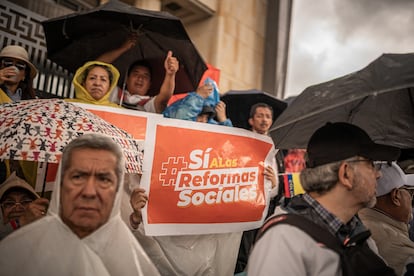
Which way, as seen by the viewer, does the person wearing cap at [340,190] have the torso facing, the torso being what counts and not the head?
to the viewer's right

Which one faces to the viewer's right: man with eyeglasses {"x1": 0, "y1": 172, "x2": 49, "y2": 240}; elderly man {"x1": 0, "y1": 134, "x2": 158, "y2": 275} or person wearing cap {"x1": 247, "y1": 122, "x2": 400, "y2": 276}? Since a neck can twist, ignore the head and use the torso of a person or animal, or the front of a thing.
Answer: the person wearing cap

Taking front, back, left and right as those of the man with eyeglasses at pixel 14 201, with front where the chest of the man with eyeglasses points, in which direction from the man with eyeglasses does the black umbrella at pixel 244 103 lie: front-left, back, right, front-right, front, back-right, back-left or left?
back-left

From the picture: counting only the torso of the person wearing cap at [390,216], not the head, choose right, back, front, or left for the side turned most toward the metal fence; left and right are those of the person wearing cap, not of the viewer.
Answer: back

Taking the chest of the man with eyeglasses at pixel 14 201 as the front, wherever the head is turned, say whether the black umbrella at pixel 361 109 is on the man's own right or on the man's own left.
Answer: on the man's own left

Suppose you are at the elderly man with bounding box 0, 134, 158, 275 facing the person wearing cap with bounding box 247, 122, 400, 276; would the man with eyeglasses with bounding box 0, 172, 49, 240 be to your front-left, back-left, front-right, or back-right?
back-left

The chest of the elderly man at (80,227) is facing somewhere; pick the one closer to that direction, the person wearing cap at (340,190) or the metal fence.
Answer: the person wearing cap

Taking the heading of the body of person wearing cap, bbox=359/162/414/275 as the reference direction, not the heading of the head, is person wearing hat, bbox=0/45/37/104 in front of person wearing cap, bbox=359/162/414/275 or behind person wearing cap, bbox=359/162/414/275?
behind

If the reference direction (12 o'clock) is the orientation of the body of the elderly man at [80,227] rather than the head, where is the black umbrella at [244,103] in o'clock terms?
The black umbrella is roughly at 7 o'clock from the elderly man.
